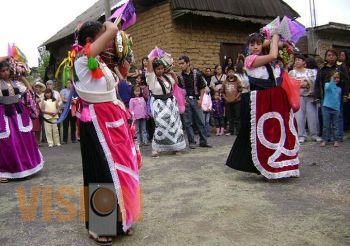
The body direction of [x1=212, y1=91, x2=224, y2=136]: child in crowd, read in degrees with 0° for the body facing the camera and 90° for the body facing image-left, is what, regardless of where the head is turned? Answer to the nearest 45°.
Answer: approximately 0°

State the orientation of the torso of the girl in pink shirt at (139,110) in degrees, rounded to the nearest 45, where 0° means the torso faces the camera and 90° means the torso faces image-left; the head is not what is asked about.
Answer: approximately 0°

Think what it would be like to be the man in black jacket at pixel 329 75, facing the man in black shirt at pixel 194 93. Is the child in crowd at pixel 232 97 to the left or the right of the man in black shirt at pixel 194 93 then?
right
